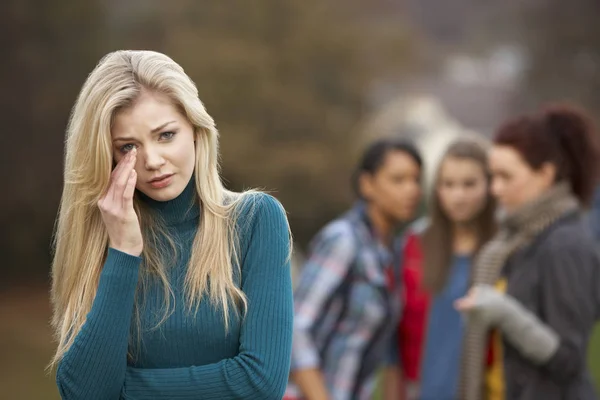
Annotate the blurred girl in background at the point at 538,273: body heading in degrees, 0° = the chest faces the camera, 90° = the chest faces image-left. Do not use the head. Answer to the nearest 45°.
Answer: approximately 90°

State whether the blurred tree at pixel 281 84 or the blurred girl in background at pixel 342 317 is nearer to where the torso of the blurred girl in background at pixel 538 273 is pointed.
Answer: the blurred girl in background

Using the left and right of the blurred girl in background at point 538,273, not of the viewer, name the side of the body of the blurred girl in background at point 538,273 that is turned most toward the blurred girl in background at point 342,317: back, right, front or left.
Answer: front

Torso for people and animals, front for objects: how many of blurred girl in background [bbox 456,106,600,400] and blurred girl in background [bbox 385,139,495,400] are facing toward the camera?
1

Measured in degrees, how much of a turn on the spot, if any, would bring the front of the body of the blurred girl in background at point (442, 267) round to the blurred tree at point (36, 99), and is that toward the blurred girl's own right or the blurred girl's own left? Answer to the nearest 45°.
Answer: approximately 135° to the blurred girl's own right

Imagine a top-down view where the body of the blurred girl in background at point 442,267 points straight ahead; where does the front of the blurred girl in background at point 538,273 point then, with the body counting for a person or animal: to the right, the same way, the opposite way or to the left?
to the right
